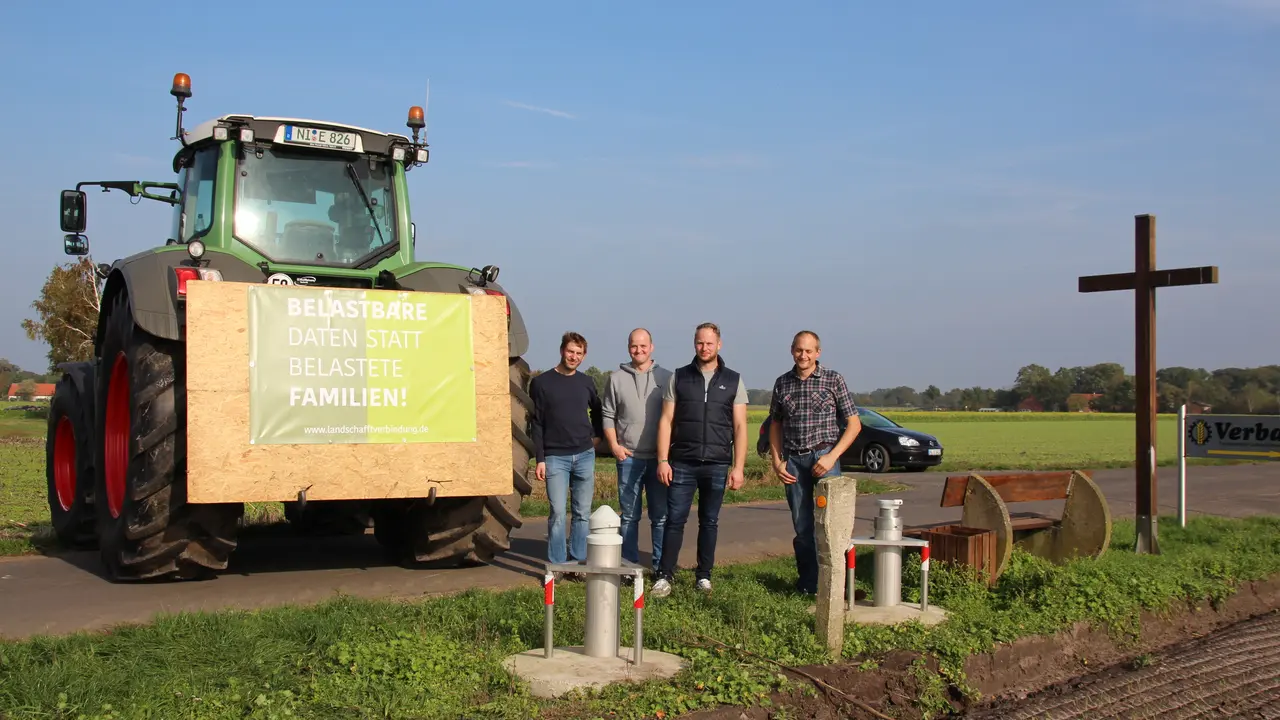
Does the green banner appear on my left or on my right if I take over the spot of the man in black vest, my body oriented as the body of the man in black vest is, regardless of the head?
on my right

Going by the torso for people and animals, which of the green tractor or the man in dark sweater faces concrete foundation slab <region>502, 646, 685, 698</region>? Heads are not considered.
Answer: the man in dark sweater

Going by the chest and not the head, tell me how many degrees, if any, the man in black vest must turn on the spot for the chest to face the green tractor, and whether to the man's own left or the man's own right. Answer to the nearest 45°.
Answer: approximately 90° to the man's own right

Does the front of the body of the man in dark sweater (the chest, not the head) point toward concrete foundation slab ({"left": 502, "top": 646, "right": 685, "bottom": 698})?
yes

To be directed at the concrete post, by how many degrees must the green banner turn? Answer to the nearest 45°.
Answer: approximately 45° to its left

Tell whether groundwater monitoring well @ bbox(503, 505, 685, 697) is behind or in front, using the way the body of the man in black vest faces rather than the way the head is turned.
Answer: in front

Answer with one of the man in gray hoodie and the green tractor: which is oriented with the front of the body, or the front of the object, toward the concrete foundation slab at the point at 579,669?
the man in gray hoodie

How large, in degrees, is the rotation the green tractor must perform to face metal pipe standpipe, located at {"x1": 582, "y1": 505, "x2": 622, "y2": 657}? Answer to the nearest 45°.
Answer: approximately 180°

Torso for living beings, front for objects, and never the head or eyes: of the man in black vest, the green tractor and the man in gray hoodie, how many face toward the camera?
2

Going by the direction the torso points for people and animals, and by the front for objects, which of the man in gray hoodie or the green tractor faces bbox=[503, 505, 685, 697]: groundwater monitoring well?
the man in gray hoodie

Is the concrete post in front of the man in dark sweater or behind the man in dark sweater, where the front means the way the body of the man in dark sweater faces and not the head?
in front
